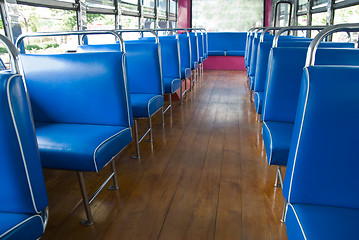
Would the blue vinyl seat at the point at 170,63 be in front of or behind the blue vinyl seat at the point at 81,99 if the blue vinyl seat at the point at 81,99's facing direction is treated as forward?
behind

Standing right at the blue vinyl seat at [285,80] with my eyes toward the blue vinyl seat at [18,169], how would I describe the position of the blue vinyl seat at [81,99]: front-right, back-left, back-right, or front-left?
front-right

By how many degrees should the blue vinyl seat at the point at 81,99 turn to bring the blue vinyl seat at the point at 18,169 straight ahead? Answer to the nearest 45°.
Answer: approximately 45° to its left

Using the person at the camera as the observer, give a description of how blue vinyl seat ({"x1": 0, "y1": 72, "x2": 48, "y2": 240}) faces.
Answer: facing the viewer and to the left of the viewer

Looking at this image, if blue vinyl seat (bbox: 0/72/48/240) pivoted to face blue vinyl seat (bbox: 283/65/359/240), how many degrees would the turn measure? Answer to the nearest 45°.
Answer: approximately 90° to its left

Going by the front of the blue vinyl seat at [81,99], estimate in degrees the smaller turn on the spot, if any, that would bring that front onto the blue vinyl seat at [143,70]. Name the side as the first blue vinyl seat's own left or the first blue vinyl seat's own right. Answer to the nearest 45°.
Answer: approximately 180°

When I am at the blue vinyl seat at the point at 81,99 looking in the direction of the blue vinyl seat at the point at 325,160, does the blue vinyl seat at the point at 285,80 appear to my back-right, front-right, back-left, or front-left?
front-left

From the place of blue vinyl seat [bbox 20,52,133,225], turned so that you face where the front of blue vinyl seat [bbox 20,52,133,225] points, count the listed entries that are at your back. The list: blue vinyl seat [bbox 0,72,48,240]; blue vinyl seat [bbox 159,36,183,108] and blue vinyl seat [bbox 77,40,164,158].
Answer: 2

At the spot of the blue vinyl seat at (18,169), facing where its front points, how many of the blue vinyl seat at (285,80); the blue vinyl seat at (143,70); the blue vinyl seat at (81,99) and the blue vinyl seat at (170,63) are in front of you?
0

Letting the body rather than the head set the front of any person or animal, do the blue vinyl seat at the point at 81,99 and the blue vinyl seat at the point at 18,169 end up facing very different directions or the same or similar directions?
same or similar directions

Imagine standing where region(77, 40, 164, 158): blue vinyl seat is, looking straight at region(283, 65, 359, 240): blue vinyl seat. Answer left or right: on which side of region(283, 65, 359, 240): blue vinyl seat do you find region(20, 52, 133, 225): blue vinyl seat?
right

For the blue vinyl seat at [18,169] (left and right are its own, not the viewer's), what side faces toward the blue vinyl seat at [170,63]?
back

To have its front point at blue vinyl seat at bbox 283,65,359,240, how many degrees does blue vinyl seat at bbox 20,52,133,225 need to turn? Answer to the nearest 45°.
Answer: approximately 90° to its left

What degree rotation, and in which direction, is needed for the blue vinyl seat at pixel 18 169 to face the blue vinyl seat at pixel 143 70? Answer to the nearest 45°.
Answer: approximately 180°

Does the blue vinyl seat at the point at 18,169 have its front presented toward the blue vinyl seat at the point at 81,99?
no

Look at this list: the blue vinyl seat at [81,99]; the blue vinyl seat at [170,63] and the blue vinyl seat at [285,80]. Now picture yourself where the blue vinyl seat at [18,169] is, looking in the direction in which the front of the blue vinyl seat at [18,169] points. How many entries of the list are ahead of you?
0

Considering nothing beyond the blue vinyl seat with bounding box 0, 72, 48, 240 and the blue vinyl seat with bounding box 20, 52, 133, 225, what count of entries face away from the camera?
0
